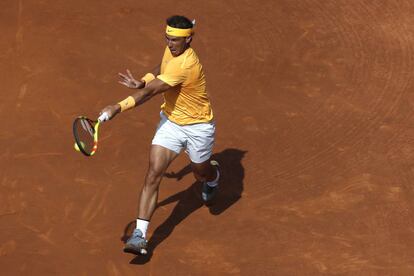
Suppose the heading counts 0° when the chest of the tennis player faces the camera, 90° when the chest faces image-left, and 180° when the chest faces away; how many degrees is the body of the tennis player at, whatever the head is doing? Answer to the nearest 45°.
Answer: approximately 45°
